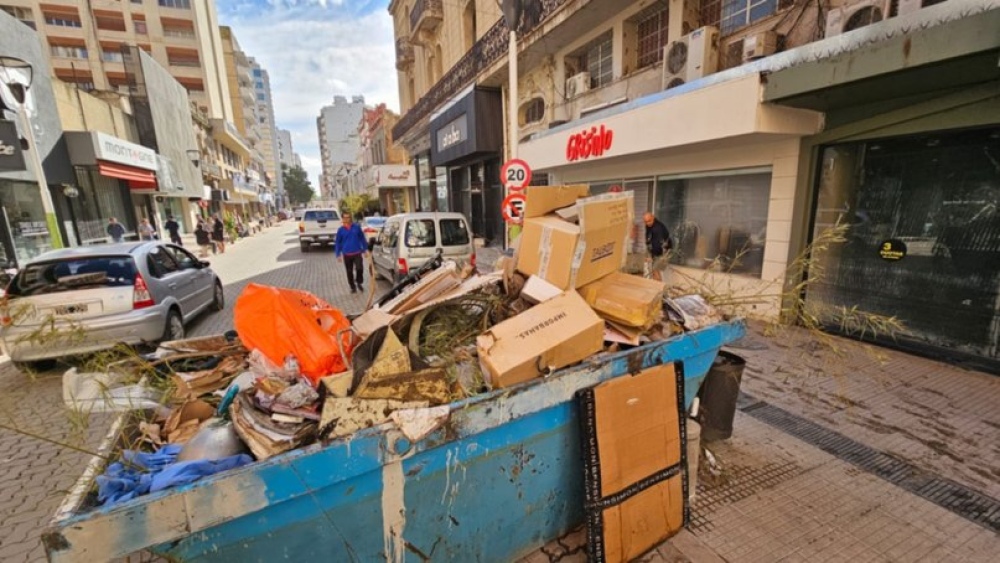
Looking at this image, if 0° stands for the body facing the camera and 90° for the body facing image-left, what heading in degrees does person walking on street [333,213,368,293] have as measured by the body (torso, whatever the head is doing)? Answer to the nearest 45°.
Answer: approximately 0°

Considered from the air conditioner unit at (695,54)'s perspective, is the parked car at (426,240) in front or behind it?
in front

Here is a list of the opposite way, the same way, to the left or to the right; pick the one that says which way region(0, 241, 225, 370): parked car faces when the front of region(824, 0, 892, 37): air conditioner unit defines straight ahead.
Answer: to the right

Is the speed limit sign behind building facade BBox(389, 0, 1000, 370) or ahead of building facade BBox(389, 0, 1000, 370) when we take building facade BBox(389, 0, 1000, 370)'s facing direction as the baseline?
ahead

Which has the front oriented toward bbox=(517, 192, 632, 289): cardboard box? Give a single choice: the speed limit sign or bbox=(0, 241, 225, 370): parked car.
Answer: the speed limit sign

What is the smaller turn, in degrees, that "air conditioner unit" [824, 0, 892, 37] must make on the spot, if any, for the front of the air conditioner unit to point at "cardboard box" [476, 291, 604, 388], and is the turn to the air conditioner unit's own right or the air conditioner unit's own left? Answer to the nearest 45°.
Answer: approximately 45° to the air conditioner unit's own left

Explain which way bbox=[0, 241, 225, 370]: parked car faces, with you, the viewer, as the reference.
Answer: facing away from the viewer and to the right of the viewer

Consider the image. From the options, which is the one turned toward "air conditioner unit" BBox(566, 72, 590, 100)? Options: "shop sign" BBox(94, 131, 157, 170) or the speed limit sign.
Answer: the shop sign

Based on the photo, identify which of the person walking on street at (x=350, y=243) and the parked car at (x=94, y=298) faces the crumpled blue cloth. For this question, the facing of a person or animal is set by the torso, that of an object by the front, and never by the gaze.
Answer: the person walking on street

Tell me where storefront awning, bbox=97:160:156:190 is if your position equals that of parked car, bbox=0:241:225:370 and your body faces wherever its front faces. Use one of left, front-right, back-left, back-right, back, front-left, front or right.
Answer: front-left
